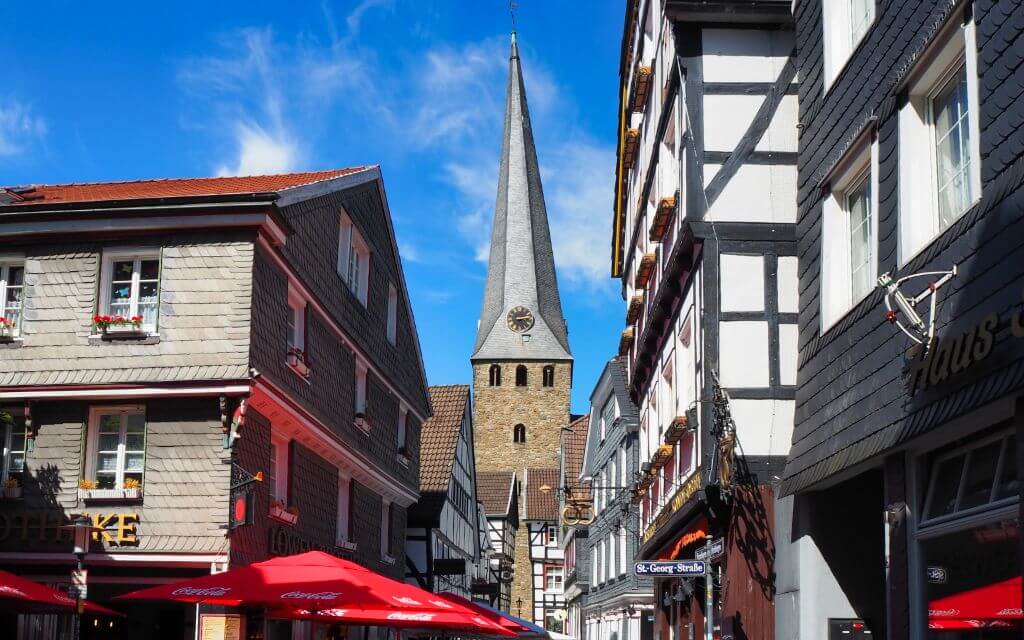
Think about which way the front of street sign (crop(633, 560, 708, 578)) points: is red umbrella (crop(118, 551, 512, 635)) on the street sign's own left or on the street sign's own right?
on the street sign's own right

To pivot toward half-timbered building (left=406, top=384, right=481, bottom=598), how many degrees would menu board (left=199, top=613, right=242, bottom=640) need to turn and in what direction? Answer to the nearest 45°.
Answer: approximately 180°

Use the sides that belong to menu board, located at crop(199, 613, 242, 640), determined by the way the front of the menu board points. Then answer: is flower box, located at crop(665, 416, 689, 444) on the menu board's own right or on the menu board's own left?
on the menu board's own left

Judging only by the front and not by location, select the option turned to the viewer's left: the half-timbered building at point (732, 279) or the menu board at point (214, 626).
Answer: the half-timbered building

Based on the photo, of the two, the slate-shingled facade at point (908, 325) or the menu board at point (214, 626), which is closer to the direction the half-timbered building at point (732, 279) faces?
the menu board

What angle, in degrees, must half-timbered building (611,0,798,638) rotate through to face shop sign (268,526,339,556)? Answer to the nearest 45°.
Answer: approximately 45° to its right

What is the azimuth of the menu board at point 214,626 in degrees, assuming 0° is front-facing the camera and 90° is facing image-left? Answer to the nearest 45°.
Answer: approximately 0°

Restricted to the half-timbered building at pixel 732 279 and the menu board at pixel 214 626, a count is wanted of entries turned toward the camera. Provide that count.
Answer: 1

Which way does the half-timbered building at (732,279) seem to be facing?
to the viewer's left

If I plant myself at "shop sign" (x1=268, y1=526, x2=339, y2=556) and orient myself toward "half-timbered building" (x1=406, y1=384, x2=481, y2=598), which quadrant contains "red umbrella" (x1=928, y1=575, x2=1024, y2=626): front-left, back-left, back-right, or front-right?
back-right

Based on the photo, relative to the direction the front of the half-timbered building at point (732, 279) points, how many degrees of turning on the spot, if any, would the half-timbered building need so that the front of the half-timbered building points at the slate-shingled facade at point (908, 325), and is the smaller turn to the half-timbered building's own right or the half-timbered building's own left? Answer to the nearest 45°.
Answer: approximately 90° to the half-timbered building's own left
